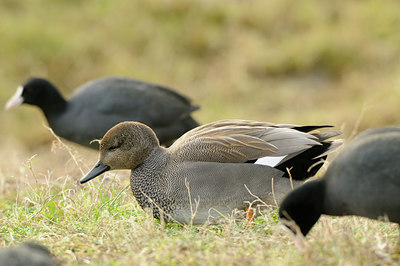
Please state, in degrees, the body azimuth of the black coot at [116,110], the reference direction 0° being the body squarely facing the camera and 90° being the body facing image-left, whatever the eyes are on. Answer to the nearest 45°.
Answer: approximately 90°

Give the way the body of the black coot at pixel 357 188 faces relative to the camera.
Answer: to the viewer's left

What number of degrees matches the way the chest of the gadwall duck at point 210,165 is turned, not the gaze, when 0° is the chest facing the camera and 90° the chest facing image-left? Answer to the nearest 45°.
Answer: approximately 90°

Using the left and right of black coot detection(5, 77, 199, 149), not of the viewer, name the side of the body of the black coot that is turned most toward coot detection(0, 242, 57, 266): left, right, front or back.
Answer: left

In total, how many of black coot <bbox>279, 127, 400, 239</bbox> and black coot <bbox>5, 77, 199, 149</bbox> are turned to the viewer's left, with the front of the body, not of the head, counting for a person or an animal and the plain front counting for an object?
2

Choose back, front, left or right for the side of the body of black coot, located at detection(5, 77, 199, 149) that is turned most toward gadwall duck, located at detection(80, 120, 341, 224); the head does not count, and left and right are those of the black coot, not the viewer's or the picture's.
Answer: left

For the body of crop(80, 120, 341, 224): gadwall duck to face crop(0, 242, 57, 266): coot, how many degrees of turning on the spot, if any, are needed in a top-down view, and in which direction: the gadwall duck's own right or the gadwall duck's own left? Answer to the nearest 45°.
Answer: approximately 45° to the gadwall duck's own left
